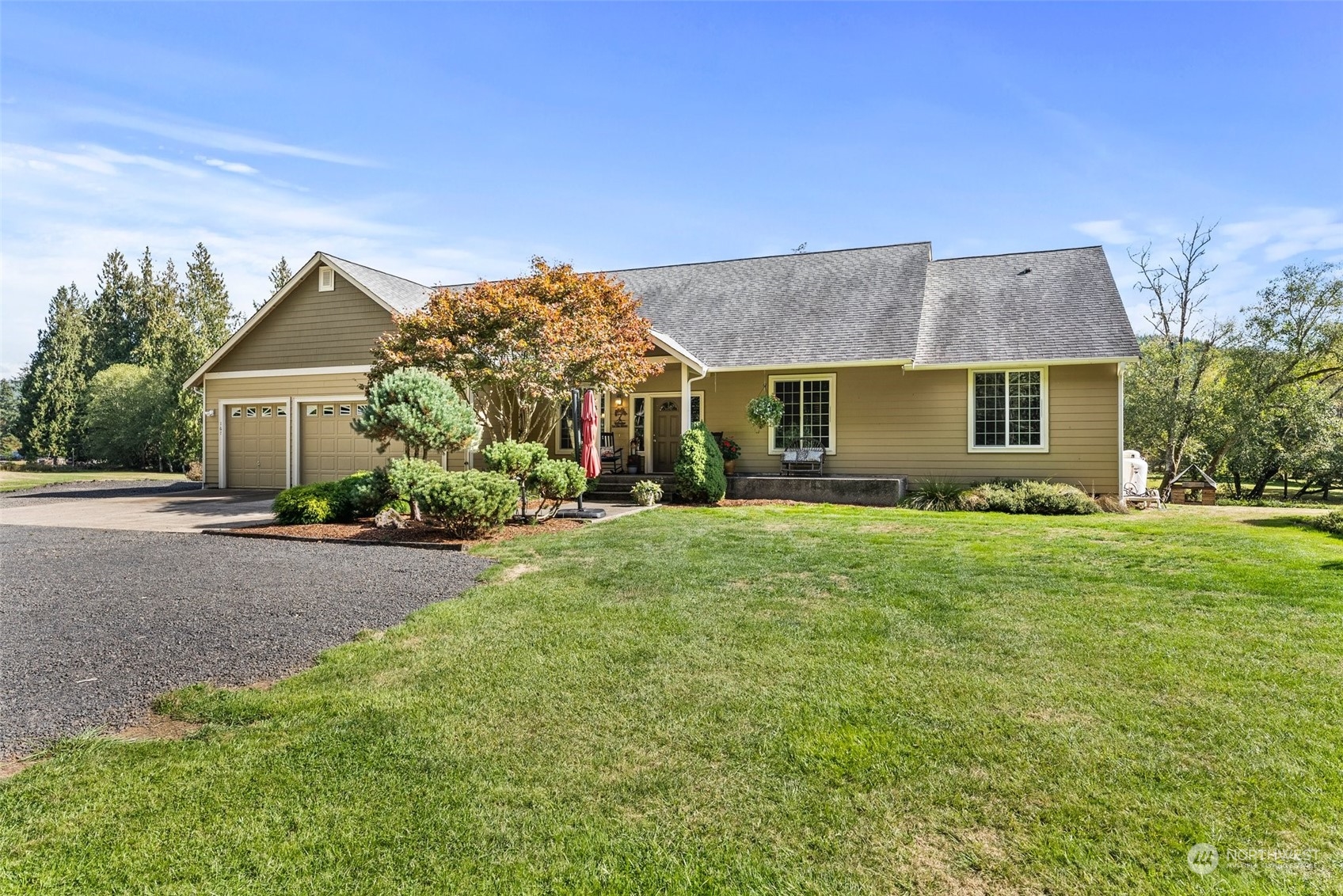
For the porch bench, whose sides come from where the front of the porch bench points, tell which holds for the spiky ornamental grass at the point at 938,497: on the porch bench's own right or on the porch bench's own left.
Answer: on the porch bench's own left

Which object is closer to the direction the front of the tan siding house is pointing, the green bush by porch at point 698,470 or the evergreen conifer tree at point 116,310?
the green bush by porch

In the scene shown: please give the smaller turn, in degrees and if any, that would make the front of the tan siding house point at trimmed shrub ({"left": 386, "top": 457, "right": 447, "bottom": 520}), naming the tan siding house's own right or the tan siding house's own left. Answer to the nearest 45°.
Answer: approximately 45° to the tan siding house's own right

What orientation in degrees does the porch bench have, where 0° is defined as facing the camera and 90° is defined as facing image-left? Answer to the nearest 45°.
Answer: approximately 0°
